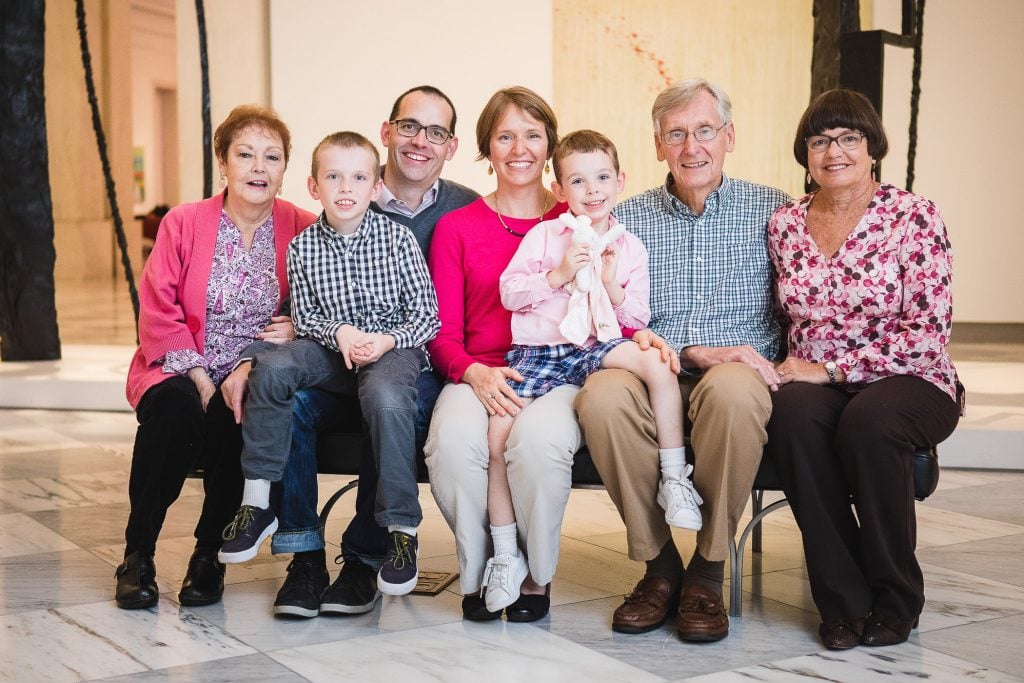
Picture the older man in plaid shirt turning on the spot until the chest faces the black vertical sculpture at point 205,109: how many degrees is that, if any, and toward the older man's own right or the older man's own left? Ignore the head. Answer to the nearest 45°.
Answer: approximately 135° to the older man's own right

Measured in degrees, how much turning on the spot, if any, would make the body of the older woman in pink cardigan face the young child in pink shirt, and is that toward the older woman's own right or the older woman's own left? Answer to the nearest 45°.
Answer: approximately 45° to the older woman's own left

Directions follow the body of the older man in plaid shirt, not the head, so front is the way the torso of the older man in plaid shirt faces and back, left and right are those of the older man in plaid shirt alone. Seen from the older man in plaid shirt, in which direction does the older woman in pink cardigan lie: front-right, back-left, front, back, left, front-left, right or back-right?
right

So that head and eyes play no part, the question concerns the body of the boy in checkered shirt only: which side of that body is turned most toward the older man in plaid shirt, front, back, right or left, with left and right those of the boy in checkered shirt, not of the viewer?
left

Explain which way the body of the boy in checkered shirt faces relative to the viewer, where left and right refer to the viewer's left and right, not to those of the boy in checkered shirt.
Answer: facing the viewer

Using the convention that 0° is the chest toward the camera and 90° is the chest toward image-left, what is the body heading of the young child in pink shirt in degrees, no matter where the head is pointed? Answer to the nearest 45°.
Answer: approximately 0°

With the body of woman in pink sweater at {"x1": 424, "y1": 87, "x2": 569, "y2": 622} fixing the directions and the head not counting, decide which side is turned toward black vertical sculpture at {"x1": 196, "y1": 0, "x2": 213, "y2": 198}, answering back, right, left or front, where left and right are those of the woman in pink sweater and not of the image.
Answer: back

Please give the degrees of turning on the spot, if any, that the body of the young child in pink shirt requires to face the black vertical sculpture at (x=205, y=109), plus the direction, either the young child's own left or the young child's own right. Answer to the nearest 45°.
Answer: approximately 135° to the young child's own right
